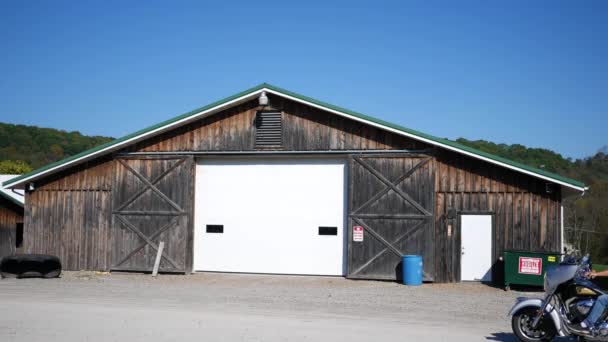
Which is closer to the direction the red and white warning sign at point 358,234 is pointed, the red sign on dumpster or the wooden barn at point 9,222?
the red sign on dumpster

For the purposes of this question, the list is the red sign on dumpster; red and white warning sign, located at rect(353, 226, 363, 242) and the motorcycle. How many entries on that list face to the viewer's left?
1

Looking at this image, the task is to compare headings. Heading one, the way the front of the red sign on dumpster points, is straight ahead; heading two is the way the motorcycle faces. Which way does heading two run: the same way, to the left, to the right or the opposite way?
to the right

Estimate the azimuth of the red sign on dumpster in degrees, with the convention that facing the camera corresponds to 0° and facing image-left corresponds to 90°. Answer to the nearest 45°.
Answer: approximately 0°

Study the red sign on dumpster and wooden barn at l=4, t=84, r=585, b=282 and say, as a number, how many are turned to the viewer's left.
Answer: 0

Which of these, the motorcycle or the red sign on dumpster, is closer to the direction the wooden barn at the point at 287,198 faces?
the motorcycle

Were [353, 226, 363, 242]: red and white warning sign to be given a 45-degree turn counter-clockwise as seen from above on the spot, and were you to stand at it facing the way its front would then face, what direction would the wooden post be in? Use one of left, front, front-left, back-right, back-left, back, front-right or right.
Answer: back-right

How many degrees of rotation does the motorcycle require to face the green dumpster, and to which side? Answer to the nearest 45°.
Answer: approximately 90° to its right

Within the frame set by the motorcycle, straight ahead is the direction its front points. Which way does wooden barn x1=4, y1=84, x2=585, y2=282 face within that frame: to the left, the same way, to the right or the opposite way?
to the left

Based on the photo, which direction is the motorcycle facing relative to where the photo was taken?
to the viewer's left

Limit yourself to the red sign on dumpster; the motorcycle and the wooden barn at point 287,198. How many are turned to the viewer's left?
1

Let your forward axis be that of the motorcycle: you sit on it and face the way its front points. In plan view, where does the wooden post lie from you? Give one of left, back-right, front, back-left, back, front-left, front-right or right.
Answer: front-right
